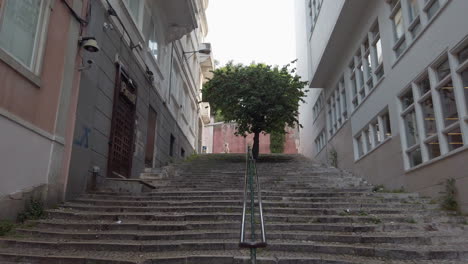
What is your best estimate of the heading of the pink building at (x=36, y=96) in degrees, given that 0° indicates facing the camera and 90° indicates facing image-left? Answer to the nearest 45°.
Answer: approximately 315°

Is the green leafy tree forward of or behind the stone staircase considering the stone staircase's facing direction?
behind

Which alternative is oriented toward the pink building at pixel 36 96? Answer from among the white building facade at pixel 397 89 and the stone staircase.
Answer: the white building facade

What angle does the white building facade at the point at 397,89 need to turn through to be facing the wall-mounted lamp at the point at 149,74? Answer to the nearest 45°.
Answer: approximately 45° to its right

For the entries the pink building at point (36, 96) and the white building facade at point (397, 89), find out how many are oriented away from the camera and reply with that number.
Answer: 0

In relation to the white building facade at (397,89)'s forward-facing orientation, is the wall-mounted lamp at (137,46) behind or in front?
in front

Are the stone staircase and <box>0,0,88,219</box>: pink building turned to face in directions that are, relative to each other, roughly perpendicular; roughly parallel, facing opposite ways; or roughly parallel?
roughly perpendicular

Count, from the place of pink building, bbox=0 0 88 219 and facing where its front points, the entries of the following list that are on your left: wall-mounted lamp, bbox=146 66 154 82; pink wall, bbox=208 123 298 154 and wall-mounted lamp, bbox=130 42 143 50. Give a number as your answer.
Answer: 3

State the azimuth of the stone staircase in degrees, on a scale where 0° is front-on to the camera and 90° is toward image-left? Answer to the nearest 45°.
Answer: approximately 0°

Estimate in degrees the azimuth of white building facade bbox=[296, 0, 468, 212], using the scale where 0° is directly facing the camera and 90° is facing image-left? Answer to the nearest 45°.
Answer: approximately 45°

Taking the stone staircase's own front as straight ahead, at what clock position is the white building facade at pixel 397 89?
The white building facade is roughly at 8 o'clock from the stone staircase.

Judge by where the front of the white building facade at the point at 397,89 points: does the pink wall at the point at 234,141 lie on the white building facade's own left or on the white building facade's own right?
on the white building facade's own right

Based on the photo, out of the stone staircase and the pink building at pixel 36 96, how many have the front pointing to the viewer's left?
0

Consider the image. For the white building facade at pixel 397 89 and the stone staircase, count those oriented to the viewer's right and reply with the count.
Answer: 0
